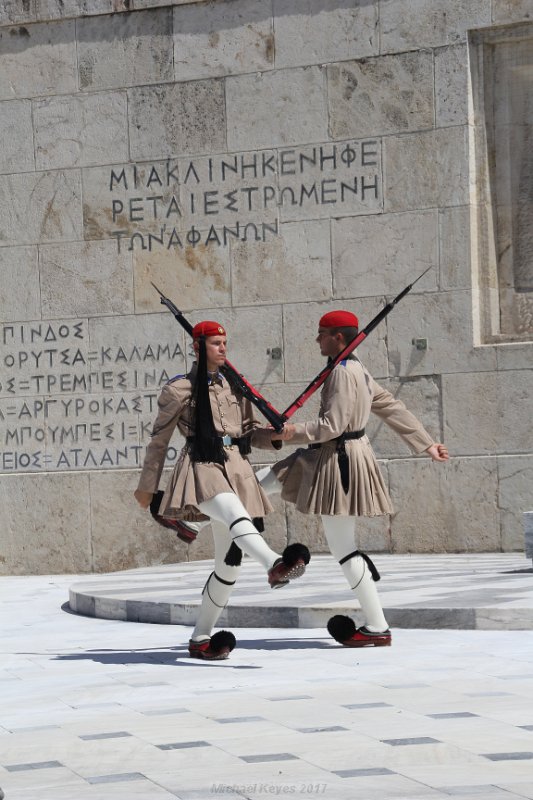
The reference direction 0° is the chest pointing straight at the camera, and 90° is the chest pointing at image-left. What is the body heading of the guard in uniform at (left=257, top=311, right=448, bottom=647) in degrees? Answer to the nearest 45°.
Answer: approximately 90°

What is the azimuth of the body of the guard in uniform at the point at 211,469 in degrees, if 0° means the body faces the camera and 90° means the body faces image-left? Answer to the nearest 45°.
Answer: approximately 315°

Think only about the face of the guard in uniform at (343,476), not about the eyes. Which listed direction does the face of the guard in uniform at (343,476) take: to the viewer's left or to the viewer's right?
to the viewer's left
